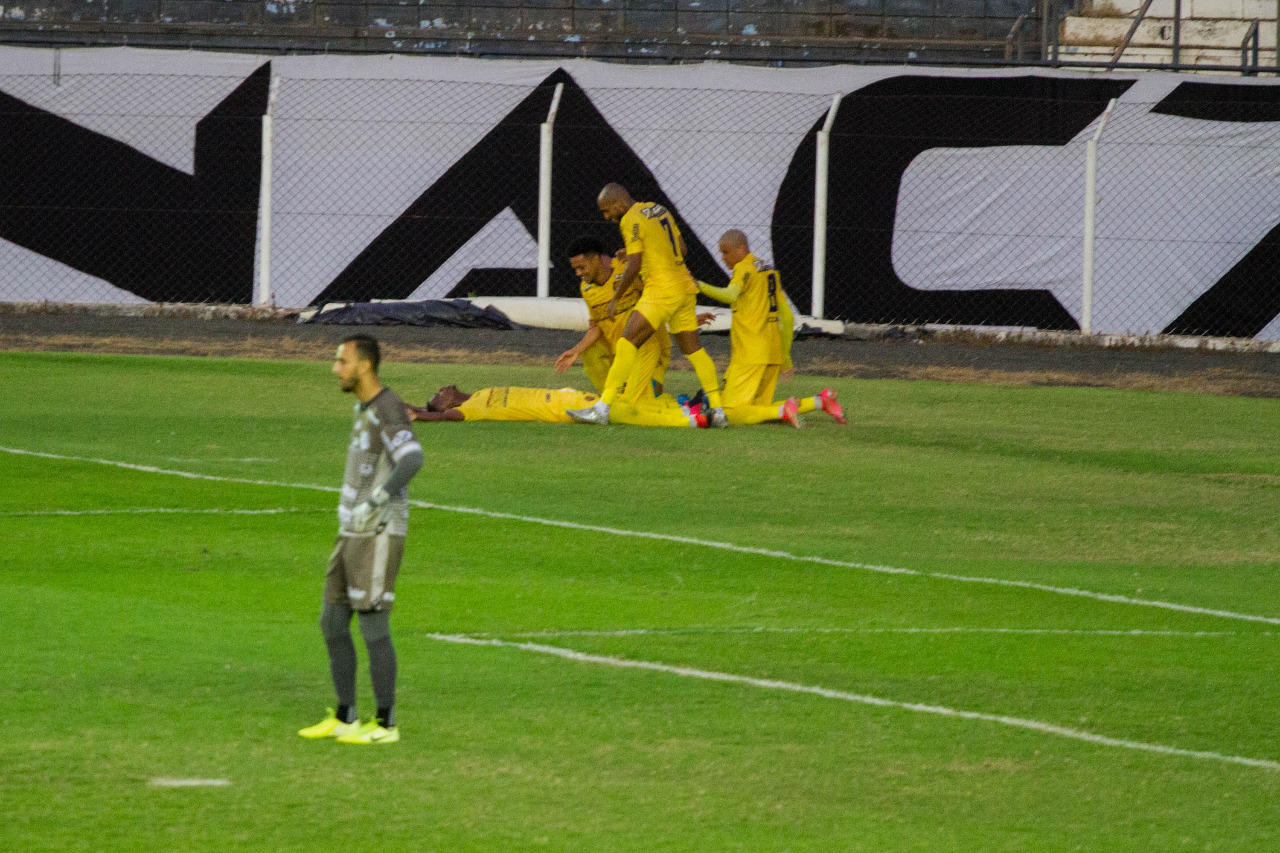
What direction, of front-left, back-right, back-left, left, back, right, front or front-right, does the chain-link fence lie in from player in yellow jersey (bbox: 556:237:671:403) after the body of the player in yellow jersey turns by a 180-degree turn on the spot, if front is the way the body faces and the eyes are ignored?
front-left

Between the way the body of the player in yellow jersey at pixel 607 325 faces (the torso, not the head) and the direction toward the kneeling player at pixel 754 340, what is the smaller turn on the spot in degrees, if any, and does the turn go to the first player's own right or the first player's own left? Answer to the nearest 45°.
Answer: approximately 135° to the first player's own left

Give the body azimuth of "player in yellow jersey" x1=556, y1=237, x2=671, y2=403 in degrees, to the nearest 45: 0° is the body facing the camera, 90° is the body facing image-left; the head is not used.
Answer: approximately 45°

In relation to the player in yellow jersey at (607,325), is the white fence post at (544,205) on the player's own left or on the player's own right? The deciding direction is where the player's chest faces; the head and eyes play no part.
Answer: on the player's own right

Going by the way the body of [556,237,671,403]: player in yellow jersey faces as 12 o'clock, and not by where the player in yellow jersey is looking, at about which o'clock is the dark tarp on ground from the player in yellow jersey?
The dark tarp on ground is roughly at 4 o'clock from the player in yellow jersey.

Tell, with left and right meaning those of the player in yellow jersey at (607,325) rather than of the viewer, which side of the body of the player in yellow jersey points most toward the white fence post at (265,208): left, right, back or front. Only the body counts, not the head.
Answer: right
